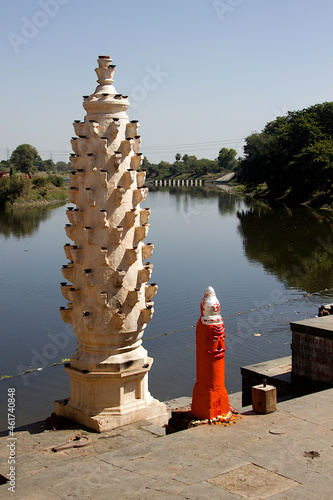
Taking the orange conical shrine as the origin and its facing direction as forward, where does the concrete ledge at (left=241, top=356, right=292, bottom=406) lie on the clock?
The concrete ledge is roughly at 8 o'clock from the orange conical shrine.

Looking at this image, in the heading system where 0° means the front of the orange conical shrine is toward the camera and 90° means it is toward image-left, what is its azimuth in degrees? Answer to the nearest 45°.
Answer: approximately 315°
